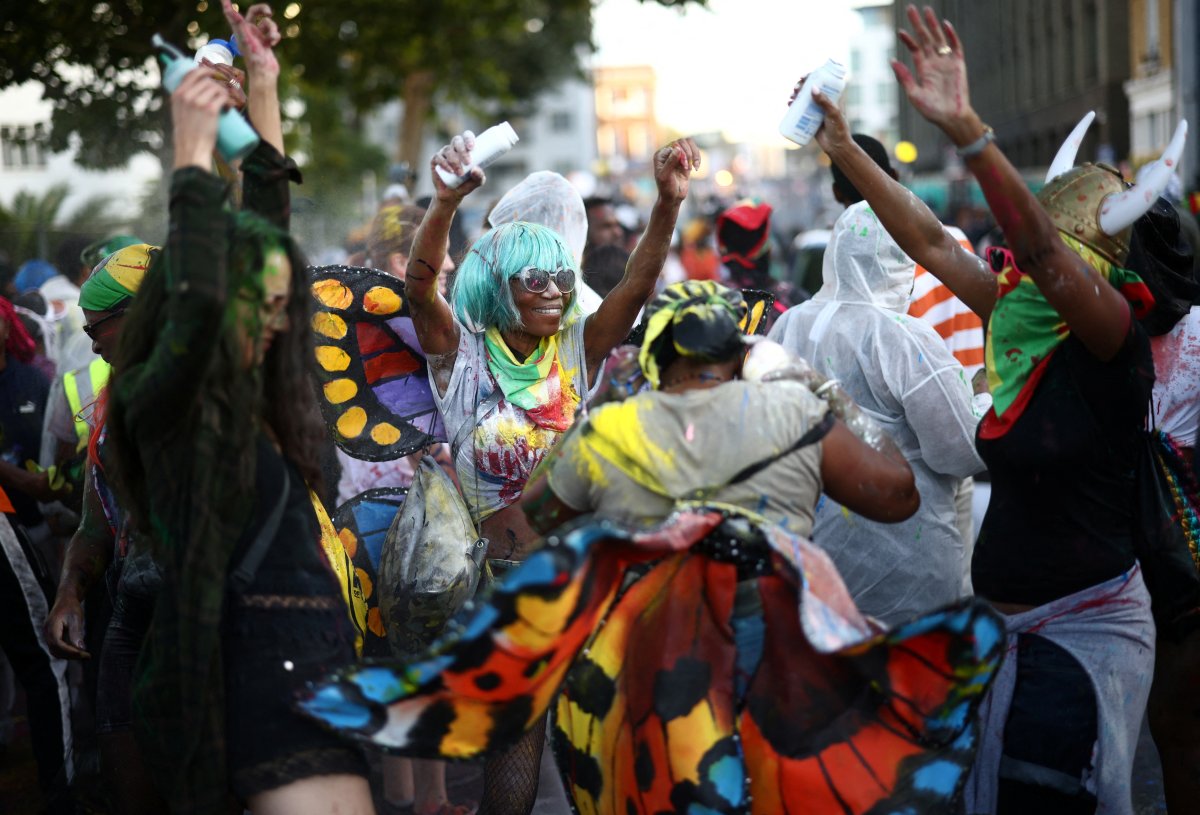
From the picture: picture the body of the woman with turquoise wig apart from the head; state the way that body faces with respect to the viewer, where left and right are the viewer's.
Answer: facing the viewer and to the right of the viewer

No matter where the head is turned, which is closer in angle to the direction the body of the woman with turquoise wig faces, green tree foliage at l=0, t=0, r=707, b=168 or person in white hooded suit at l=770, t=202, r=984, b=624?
the person in white hooded suit

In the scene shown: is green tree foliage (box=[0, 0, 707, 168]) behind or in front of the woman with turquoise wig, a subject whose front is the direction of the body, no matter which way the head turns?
behind

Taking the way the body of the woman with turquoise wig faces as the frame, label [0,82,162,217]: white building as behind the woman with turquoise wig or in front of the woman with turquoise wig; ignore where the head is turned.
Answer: behind

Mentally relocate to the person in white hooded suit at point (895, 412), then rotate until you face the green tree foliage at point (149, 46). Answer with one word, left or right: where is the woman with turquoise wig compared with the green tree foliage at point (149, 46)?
left

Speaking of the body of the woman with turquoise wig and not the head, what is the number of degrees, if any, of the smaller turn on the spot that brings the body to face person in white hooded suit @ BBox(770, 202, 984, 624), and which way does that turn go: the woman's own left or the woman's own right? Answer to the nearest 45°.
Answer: approximately 45° to the woman's own left

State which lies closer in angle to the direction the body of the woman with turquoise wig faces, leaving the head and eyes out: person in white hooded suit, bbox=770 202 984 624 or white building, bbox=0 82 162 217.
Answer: the person in white hooded suit
